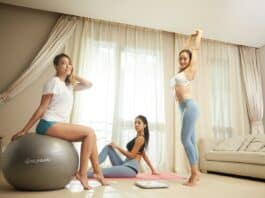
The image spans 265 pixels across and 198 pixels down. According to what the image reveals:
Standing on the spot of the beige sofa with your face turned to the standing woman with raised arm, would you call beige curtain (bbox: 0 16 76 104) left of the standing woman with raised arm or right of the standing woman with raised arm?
right

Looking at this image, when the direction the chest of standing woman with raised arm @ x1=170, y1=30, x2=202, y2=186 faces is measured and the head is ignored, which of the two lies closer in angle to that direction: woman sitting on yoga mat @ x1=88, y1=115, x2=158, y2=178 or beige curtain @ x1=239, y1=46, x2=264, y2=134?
the woman sitting on yoga mat

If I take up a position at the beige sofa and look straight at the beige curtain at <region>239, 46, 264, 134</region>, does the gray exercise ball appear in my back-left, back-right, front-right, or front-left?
back-left

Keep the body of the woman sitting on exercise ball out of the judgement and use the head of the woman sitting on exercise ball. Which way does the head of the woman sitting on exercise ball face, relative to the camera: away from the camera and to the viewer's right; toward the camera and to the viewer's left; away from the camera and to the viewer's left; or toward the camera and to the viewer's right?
toward the camera and to the viewer's right

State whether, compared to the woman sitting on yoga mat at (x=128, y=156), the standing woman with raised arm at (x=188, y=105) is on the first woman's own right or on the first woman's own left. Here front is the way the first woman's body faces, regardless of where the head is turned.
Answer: on the first woman's own left

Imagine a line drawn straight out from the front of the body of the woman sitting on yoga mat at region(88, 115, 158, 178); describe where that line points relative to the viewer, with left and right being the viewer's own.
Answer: facing to the left of the viewer

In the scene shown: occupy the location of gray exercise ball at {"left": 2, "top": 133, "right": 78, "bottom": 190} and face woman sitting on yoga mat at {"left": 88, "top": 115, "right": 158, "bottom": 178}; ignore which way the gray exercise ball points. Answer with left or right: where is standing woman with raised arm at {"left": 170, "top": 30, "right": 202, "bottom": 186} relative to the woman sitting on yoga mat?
right
